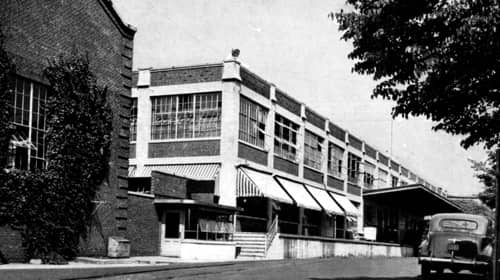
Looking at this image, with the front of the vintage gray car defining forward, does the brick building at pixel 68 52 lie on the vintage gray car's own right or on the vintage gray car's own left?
on the vintage gray car's own left

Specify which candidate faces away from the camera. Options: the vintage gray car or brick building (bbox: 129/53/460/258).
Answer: the vintage gray car

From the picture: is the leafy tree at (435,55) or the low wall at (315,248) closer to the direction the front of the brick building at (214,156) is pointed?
the leafy tree

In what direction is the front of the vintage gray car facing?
away from the camera

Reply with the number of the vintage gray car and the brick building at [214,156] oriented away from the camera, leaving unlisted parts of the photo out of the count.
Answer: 1

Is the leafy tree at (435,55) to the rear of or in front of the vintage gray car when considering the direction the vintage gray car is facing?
to the rear

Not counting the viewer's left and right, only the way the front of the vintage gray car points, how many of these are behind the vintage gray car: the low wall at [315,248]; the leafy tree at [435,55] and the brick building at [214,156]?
1
